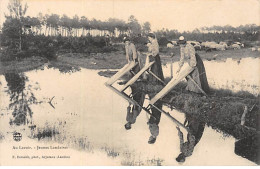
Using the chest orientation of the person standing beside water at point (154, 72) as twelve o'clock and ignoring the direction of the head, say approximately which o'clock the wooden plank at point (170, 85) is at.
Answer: The wooden plank is roughly at 8 o'clock from the person standing beside water.

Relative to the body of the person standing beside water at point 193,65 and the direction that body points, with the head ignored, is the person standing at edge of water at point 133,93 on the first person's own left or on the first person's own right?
on the first person's own right

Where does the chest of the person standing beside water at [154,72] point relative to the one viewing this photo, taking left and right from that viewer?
facing to the left of the viewer

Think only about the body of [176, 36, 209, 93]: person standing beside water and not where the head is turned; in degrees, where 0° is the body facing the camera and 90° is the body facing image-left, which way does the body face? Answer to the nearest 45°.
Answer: approximately 45°
